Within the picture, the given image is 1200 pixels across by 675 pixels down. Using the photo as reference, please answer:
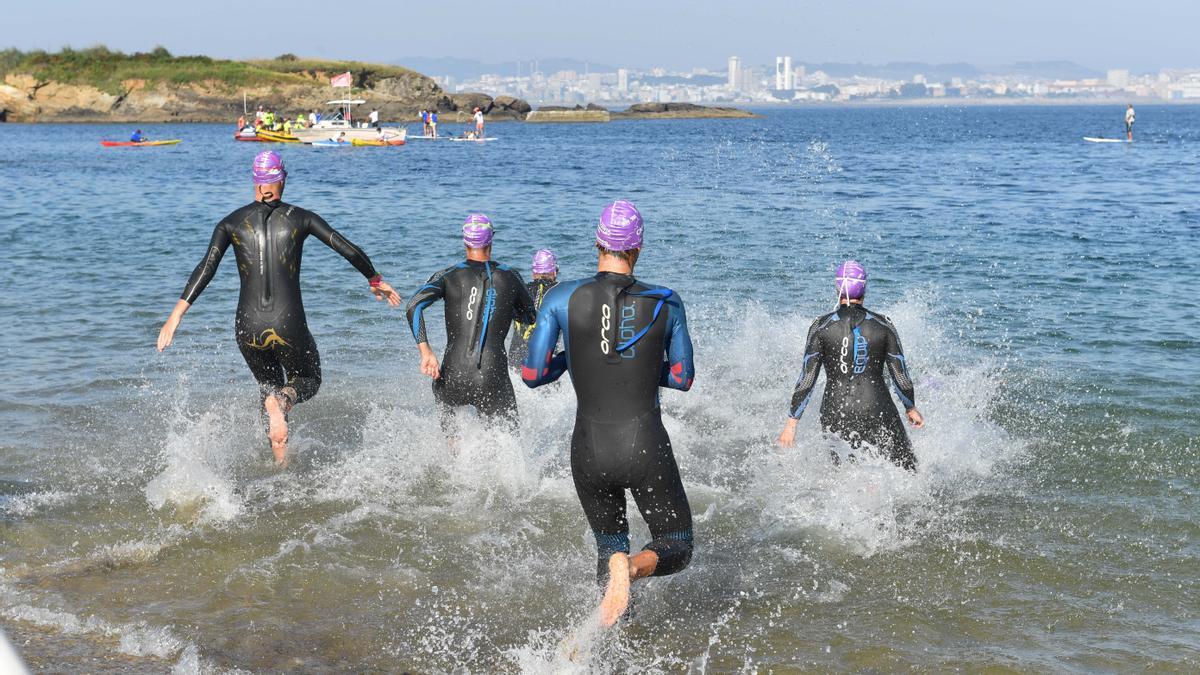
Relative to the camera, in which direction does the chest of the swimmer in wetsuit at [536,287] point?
away from the camera

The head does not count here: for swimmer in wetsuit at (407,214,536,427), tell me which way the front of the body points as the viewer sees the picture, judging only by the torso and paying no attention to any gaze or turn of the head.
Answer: away from the camera

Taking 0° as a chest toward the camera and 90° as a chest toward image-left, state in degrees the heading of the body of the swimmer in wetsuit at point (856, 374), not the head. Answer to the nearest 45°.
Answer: approximately 180°

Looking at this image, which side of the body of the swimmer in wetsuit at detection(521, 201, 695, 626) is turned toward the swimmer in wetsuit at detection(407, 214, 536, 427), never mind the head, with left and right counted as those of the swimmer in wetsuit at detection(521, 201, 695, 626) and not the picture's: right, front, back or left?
front

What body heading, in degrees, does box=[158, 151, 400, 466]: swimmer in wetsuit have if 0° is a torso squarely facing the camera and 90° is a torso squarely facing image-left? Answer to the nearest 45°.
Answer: approximately 180°

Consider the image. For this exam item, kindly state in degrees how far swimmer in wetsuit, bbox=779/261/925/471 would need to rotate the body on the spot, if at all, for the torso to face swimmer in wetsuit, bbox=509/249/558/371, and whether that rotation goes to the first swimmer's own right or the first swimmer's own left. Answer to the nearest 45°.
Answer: approximately 45° to the first swimmer's own left

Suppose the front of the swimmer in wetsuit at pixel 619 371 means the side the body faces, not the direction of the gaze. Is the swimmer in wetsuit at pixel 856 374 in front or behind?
in front

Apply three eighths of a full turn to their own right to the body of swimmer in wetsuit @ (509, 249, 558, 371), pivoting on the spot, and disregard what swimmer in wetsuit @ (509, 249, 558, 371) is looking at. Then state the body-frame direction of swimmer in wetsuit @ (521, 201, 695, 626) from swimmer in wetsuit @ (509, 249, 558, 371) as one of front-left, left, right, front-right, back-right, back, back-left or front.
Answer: front-right

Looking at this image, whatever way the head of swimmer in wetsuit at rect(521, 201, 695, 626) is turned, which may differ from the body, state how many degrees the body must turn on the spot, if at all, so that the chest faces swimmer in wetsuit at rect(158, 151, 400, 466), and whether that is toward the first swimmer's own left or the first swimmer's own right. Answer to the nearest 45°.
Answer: approximately 45° to the first swimmer's own left

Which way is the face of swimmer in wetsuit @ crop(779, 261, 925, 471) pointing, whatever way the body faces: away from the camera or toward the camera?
away from the camera

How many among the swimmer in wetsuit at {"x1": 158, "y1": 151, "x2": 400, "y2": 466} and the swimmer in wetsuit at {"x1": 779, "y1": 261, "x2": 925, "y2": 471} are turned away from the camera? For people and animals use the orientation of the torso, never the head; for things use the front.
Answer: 2

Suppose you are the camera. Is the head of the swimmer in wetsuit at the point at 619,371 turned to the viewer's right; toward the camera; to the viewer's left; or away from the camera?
away from the camera

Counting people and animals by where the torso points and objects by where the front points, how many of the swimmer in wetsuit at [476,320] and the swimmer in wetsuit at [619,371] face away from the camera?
2

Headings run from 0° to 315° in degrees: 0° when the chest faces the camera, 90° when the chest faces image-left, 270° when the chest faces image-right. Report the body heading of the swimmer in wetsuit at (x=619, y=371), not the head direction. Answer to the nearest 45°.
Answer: approximately 180°
